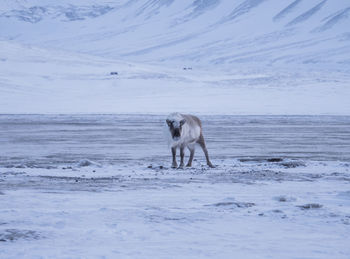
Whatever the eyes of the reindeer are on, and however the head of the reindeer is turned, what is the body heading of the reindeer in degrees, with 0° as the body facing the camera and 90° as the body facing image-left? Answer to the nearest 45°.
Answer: approximately 45°
